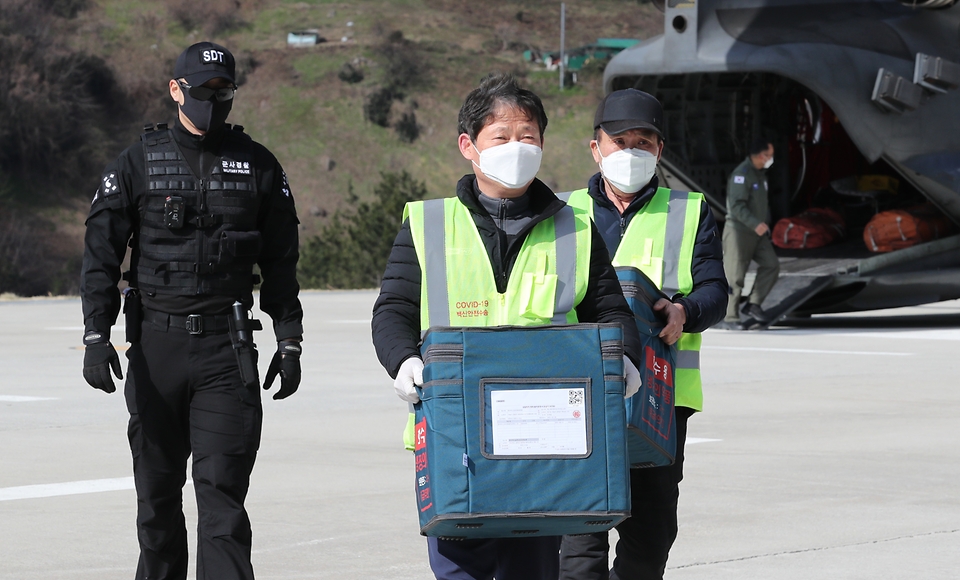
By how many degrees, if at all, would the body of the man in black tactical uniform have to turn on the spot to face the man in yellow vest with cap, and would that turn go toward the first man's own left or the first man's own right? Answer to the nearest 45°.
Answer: approximately 90° to the first man's own left

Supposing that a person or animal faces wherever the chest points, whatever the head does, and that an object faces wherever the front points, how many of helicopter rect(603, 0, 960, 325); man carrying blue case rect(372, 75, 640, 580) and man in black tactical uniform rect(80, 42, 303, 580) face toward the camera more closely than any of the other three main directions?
2

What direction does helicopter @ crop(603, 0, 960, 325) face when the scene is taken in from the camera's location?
facing away from the viewer and to the right of the viewer

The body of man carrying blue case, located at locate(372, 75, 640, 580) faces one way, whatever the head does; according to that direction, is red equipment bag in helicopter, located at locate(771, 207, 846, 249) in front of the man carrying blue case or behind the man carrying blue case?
behind

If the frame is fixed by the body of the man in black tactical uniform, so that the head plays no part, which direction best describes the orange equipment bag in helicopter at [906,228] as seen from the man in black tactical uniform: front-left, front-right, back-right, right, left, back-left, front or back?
back-left

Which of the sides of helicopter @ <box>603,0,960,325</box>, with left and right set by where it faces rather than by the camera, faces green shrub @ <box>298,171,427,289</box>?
left

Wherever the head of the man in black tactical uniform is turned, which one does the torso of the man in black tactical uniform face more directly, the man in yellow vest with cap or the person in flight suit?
the man in yellow vest with cap
